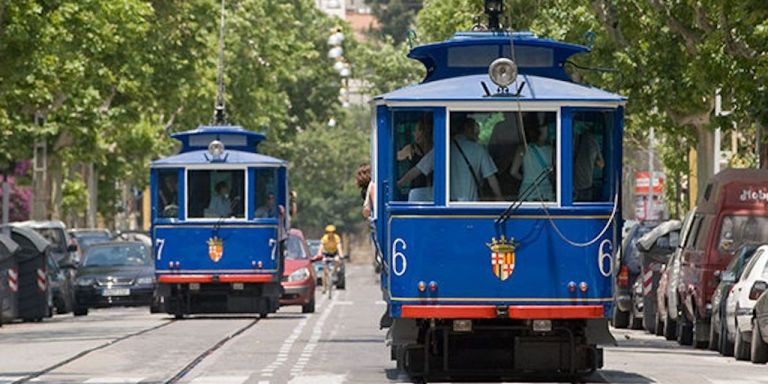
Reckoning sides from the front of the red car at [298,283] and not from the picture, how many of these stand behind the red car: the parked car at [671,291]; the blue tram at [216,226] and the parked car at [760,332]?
0

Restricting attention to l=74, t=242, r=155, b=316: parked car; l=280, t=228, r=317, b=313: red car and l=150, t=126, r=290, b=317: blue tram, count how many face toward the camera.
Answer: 3

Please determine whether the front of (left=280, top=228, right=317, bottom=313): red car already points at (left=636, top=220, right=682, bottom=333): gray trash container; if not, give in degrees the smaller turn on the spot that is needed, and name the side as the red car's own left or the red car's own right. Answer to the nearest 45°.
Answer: approximately 45° to the red car's own left

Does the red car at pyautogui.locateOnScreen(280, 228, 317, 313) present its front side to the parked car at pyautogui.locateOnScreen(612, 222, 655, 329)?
no

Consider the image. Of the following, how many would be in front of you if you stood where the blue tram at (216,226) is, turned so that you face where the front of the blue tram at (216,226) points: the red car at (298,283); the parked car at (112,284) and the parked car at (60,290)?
0

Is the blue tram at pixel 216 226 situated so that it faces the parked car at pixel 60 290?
no

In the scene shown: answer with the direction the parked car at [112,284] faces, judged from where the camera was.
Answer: facing the viewer

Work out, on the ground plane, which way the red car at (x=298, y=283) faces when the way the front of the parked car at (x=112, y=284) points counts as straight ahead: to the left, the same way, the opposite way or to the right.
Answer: the same way

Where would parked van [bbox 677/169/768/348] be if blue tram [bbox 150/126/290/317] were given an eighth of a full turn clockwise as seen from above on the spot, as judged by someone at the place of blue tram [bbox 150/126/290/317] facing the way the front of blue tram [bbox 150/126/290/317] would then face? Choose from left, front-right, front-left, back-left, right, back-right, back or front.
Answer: left

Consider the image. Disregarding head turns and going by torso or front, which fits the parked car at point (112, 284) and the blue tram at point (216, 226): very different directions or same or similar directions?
same or similar directions

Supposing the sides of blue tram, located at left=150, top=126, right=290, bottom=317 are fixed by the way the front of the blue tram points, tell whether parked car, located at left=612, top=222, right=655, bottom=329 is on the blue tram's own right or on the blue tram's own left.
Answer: on the blue tram's own left

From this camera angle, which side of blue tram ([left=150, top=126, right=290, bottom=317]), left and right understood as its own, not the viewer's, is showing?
front
